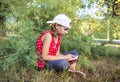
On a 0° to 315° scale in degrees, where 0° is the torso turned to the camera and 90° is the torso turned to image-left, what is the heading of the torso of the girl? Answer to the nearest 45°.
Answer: approximately 270°
